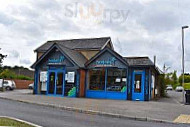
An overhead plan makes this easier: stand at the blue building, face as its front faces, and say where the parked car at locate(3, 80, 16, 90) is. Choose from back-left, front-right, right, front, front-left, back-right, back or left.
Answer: back-right

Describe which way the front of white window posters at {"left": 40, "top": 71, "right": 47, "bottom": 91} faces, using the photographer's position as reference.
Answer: facing the viewer

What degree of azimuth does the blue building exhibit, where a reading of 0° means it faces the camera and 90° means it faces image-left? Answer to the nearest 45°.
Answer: approximately 0°

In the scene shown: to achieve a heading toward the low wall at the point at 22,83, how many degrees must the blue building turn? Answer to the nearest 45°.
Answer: approximately 135° to its right
